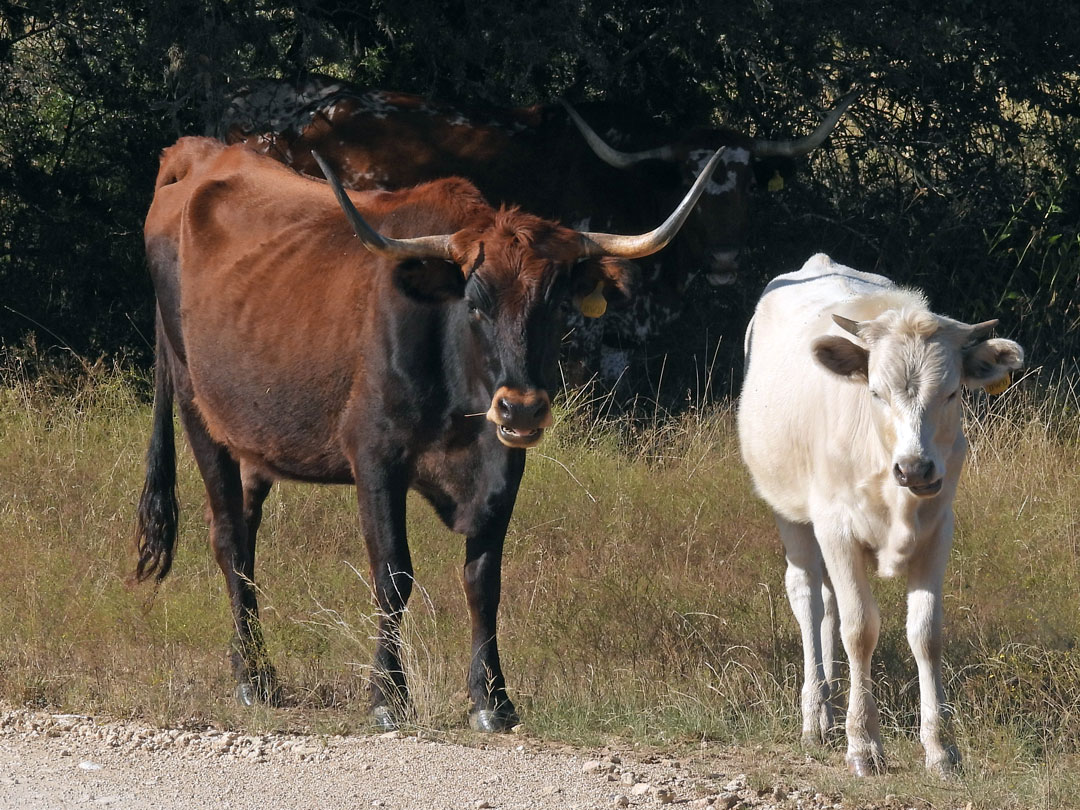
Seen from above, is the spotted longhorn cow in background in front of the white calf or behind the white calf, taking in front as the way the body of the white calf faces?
behind

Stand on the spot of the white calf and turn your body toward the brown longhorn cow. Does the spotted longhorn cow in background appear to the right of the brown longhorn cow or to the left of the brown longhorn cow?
right

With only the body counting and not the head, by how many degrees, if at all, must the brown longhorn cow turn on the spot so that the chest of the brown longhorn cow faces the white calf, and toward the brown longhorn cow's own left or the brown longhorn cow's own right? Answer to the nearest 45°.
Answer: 0° — it already faces it

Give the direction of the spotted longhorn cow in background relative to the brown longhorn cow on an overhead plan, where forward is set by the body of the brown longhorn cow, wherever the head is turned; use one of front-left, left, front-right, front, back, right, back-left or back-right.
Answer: back-left

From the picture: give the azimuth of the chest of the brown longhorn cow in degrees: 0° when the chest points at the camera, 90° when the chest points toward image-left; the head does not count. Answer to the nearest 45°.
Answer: approximately 315°

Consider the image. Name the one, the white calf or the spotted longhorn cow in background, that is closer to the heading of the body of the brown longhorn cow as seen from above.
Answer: the white calf
